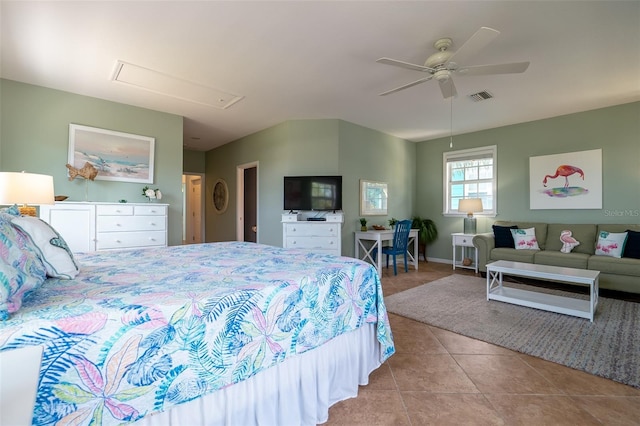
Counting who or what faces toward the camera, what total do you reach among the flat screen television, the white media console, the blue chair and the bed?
2

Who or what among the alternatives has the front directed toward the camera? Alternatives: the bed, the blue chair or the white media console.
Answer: the white media console

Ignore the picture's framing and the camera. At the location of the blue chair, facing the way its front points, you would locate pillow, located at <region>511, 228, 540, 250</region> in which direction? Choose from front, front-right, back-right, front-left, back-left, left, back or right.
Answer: back-right

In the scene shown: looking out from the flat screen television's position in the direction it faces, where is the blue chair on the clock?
The blue chair is roughly at 9 o'clock from the flat screen television.

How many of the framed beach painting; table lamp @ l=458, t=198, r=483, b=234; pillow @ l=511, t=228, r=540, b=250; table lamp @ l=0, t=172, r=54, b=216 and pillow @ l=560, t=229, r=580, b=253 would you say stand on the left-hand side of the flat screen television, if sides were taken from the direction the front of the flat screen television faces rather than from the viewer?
3

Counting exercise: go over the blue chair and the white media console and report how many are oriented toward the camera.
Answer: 1

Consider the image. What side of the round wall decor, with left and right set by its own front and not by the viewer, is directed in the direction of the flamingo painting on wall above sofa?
left

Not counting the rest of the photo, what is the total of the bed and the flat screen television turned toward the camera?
1

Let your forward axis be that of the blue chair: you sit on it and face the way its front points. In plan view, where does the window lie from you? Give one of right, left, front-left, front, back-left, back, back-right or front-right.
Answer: right

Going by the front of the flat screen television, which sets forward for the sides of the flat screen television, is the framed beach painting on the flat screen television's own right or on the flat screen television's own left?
on the flat screen television's own right

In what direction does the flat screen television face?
toward the camera

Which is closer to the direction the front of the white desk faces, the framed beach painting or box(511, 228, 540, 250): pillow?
the pillow

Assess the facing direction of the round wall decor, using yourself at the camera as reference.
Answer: facing the viewer and to the left of the viewer

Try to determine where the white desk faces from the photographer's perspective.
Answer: facing the viewer and to the right of the viewer

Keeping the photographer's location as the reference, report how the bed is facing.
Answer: facing away from the viewer and to the right of the viewer

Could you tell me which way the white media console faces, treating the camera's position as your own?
facing the viewer
